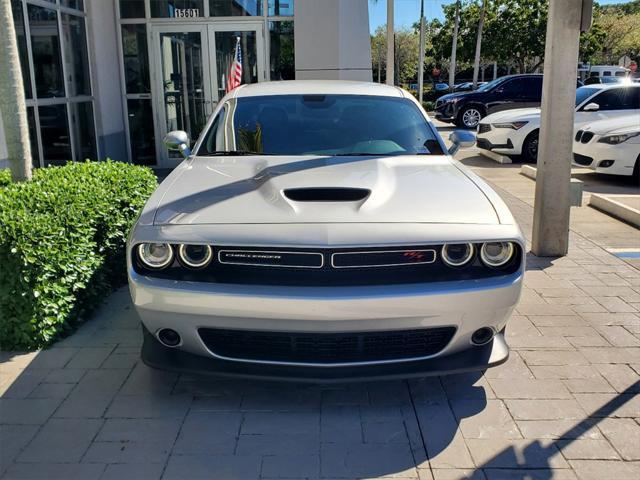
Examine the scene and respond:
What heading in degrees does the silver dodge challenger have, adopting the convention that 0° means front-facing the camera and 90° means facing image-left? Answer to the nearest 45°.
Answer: approximately 0°

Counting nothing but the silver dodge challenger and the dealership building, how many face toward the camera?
2

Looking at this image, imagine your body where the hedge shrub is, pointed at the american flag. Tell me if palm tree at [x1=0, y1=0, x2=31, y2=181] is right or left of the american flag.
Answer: left

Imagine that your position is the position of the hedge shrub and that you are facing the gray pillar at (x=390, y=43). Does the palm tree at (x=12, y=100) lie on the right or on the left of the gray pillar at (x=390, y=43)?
left

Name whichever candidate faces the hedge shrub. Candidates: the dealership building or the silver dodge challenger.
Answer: the dealership building

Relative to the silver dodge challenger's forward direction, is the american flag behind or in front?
behind

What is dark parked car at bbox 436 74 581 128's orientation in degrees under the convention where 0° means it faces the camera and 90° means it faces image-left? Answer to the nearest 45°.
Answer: approximately 45°

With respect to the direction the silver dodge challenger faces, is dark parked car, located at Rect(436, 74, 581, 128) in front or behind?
behind

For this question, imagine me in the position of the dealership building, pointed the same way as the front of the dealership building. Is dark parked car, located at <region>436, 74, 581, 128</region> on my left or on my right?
on my left

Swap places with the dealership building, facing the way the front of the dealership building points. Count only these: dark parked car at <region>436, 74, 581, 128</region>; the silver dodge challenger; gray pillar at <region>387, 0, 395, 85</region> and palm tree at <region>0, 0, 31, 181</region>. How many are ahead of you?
2
